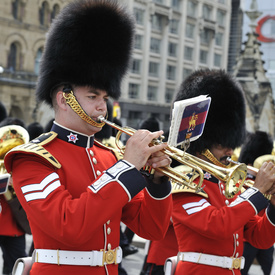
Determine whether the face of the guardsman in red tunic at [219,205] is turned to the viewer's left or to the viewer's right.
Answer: to the viewer's right

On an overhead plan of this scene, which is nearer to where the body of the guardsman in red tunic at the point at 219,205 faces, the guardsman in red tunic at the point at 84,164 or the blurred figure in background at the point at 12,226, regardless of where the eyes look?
the guardsman in red tunic

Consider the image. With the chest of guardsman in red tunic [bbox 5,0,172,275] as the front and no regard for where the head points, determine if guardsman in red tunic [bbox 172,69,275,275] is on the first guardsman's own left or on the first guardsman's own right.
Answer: on the first guardsman's own left

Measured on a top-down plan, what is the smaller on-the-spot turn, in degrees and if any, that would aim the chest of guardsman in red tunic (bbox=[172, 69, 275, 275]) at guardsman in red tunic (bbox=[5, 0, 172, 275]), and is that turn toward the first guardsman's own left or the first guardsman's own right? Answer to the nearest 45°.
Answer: approximately 90° to the first guardsman's own right

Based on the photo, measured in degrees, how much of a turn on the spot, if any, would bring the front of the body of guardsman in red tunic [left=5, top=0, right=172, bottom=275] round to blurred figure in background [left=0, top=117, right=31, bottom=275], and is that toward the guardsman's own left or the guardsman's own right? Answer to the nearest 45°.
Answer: approximately 135° to the guardsman's own left

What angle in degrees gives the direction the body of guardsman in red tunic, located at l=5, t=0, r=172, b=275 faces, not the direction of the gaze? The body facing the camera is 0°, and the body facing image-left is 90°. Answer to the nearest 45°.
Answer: approximately 315°

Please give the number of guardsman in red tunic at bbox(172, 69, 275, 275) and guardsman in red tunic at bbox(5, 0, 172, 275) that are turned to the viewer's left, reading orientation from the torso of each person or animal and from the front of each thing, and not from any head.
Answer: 0

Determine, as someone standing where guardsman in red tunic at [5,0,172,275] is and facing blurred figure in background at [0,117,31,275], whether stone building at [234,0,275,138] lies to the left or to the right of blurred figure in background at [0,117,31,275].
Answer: right

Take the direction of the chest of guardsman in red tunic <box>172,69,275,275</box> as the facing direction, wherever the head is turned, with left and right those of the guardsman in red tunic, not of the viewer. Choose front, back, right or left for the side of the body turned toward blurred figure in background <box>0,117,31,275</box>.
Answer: back

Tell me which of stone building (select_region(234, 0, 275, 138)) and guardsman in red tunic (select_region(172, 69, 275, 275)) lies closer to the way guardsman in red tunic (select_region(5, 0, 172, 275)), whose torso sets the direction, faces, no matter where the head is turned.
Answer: the guardsman in red tunic

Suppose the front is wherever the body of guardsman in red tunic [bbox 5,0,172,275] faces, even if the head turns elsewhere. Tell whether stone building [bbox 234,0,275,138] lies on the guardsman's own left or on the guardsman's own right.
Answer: on the guardsman's own left

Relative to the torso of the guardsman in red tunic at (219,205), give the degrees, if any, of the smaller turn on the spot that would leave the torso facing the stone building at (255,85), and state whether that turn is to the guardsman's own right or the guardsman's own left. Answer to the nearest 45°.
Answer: approximately 135° to the guardsman's own left
